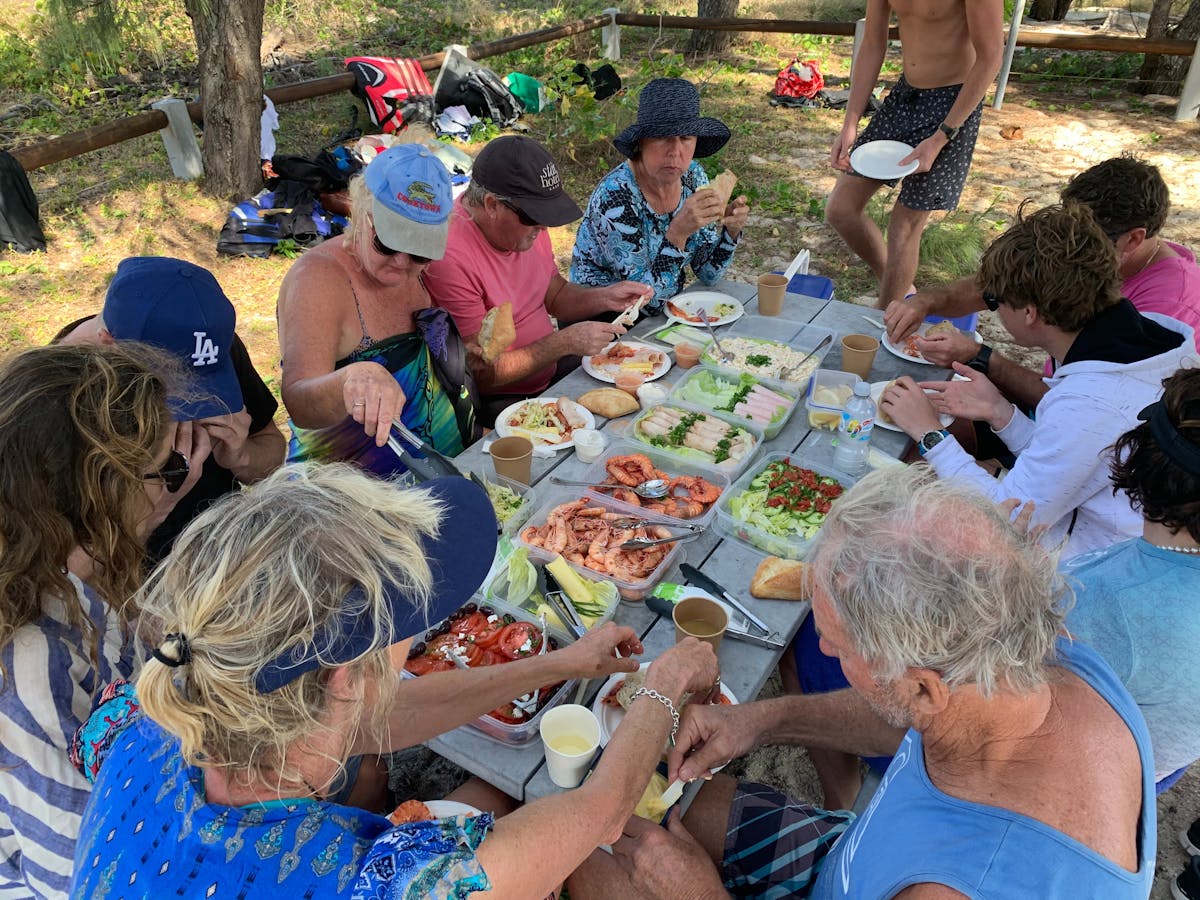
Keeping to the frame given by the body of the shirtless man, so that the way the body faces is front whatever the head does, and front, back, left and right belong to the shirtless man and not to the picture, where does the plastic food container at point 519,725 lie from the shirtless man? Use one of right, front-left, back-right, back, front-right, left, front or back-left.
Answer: front-left

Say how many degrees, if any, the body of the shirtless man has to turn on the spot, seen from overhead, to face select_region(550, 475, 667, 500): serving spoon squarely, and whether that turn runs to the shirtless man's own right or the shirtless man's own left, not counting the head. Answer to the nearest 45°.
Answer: approximately 45° to the shirtless man's own left

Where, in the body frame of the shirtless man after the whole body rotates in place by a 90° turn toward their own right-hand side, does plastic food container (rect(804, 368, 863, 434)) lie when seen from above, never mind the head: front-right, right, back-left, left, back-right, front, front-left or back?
back-left

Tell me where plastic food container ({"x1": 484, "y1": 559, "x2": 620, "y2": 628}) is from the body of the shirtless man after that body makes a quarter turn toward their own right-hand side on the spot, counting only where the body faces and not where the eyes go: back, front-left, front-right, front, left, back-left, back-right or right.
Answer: back-left

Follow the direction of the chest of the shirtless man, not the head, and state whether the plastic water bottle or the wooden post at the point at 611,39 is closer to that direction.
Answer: the plastic water bottle

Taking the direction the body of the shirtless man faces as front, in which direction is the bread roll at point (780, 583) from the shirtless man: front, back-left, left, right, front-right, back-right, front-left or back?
front-left

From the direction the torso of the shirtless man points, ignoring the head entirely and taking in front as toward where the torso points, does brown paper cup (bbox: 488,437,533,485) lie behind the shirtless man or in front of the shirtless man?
in front

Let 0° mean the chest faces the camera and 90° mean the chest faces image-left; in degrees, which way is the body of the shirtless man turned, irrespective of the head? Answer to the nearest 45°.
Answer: approximately 45°

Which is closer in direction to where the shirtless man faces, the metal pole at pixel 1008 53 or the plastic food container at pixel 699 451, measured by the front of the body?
the plastic food container

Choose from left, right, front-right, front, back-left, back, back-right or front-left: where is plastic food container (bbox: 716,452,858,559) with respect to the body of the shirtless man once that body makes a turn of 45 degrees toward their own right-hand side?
left

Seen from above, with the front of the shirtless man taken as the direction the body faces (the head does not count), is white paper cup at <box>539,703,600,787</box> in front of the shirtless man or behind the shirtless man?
in front

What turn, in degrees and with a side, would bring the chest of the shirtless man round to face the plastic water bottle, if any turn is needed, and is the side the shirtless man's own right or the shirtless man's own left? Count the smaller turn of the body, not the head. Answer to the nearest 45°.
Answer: approximately 45° to the shirtless man's own left

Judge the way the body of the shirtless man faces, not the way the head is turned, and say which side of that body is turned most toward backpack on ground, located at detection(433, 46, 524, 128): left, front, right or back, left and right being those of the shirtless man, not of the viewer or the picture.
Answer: right

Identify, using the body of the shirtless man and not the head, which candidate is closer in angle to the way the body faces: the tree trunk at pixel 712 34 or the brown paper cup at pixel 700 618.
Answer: the brown paper cup

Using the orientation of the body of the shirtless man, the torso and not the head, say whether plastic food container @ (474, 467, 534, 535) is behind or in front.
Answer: in front
